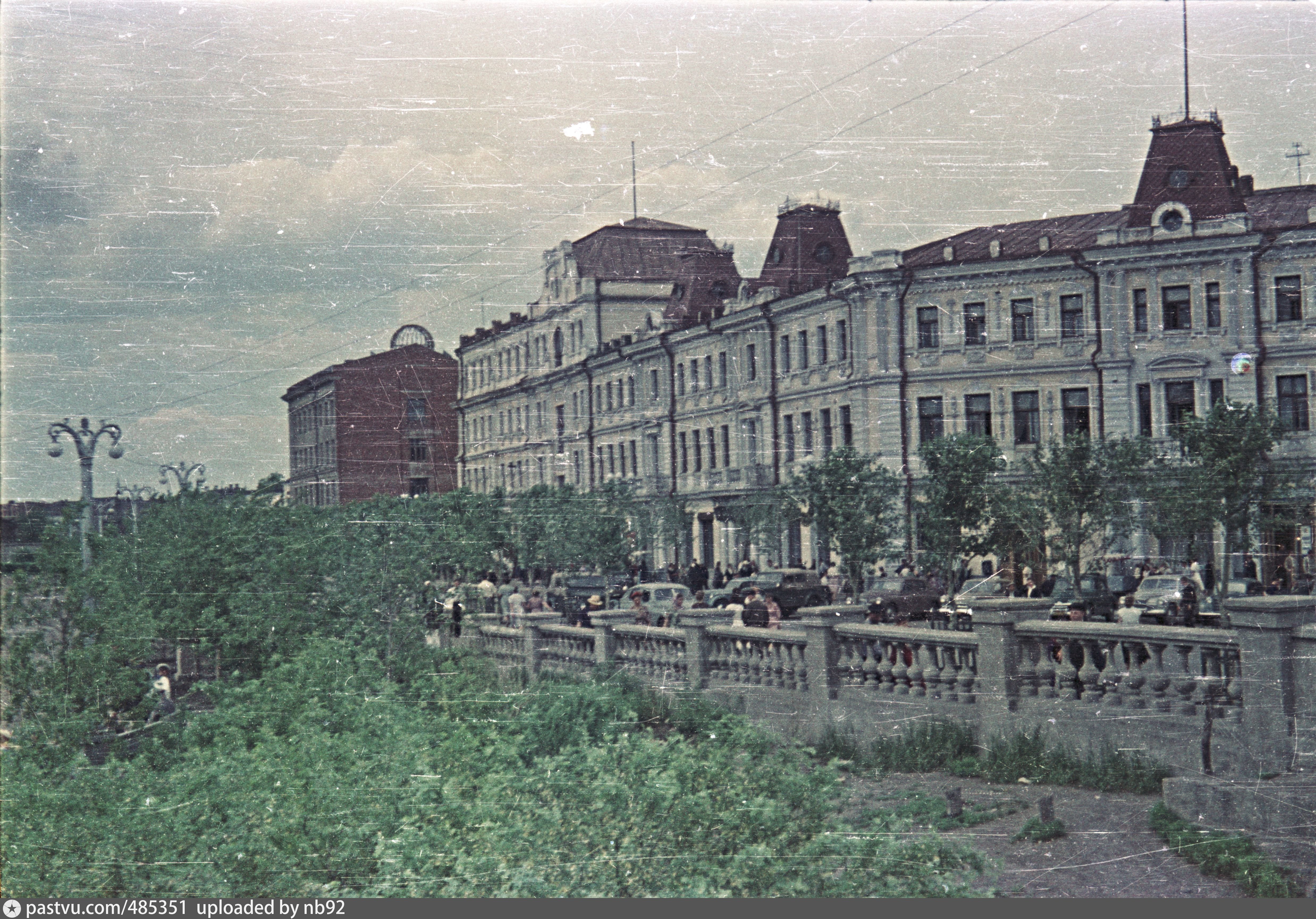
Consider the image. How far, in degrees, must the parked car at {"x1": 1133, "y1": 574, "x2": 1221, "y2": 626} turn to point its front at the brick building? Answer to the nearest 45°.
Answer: approximately 180°

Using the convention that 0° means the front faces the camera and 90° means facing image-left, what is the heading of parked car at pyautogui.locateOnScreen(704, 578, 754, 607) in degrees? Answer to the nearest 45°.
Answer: approximately 45°

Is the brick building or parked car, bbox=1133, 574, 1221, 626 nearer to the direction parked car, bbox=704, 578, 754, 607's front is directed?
the brick building
